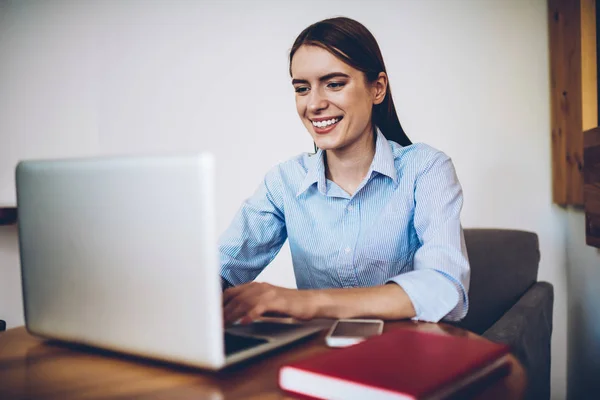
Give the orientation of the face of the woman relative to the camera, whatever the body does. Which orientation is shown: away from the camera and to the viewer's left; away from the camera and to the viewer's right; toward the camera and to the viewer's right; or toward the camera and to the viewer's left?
toward the camera and to the viewer's left

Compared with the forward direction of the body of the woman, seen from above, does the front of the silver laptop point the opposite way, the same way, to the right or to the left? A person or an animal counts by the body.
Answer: the opposite way

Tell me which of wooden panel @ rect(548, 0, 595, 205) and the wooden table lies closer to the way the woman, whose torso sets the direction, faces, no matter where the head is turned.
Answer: the wooden table

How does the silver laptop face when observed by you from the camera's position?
facing away from the viewer and to the right of the viewer

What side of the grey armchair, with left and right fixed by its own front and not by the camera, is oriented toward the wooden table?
front
